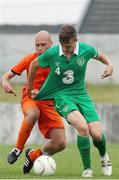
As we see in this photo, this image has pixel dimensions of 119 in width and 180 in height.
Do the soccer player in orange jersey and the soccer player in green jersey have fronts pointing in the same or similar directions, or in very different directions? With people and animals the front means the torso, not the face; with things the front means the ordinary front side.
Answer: same or similar directions

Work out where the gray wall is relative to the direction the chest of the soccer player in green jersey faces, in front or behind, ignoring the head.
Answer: behind

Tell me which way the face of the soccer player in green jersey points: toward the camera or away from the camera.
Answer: toward the camera

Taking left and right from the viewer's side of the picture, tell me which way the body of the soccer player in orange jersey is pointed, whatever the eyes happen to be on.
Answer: facing the viewer

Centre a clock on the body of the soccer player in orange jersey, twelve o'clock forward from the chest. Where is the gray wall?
The gray wall is roughly at 6 o'clock from the soccer player in orange jersey.

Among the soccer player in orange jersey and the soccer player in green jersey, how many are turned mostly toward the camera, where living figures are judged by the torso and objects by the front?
2

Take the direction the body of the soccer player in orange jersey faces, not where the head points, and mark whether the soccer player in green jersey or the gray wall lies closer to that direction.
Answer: the soccer player in green jersey
